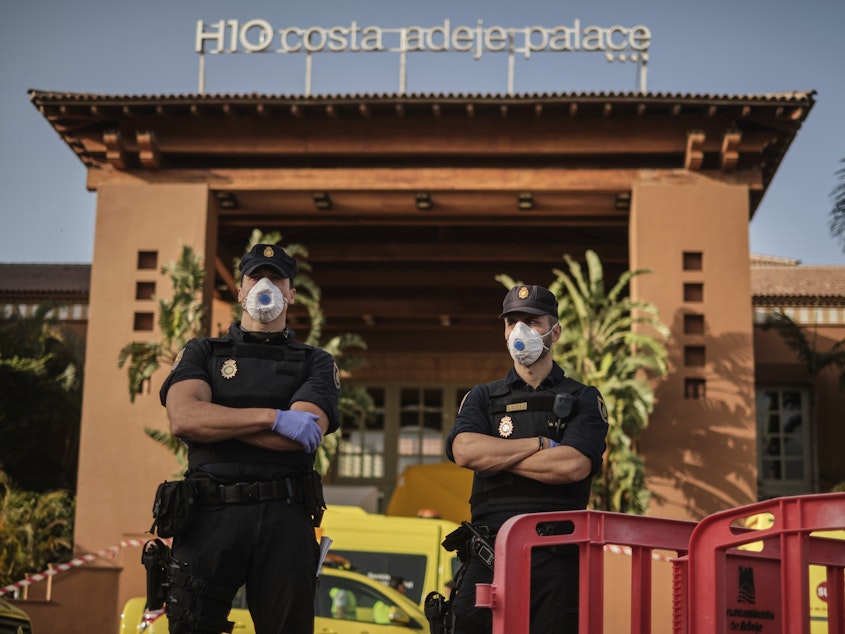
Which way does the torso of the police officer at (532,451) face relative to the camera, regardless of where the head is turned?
toward the camera

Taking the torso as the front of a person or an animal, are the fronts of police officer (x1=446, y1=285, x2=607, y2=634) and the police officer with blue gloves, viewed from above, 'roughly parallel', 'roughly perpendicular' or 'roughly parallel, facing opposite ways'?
roughly parallel

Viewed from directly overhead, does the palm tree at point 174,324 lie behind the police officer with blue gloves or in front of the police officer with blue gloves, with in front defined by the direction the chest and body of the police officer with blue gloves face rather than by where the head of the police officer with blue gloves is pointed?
behind

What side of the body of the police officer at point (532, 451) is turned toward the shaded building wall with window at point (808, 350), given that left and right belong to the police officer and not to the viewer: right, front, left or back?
back

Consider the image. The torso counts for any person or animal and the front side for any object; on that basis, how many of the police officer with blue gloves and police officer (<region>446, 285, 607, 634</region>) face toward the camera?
2

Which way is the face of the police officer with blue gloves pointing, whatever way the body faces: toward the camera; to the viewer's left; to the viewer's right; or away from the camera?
toward the camera

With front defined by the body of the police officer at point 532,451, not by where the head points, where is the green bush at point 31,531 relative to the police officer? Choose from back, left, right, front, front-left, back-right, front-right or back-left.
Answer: back-right

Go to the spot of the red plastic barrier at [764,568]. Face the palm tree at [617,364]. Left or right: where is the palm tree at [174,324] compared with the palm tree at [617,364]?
left

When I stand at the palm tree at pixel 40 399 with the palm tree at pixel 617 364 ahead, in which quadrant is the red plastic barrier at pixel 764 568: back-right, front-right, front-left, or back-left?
front-right

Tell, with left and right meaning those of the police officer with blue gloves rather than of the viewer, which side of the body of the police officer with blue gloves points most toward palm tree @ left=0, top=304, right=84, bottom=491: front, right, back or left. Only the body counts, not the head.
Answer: back

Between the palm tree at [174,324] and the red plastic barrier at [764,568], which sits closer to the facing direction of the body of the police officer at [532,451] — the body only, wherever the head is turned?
the red plastic barrier

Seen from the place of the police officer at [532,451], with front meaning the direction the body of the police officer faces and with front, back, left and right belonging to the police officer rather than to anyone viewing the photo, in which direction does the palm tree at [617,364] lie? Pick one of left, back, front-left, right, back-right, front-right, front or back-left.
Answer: back
